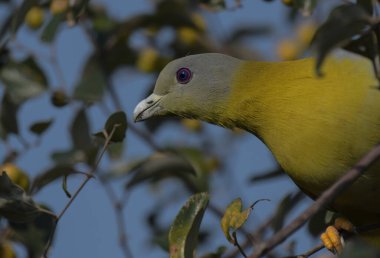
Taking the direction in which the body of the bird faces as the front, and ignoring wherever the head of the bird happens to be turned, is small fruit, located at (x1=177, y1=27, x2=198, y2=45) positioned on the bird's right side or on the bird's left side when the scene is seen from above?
on the bird's right side

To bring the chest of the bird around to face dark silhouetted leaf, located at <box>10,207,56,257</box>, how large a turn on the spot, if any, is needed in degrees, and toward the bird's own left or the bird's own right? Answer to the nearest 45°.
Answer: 0° — it already faces it

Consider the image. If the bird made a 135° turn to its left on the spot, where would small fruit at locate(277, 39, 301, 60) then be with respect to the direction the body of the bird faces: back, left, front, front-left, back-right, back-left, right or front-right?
back-left

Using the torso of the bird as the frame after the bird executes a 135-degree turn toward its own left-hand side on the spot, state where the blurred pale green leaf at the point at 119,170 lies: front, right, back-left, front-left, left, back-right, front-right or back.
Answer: back

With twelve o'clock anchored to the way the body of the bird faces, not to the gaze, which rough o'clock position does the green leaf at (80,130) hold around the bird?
The green leaf is roughly at 1 o'clock from the bird.

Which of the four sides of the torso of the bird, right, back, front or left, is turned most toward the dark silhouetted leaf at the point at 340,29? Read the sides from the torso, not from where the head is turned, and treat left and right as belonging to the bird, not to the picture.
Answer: left

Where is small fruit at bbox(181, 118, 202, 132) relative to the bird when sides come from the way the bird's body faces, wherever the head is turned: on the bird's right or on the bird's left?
on the bird's right

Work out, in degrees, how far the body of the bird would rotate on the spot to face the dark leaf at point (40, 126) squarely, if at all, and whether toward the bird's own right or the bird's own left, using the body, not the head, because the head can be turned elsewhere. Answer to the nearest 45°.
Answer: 0° — it already faces it

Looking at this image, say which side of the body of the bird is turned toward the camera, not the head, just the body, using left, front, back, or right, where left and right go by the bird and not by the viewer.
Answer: left

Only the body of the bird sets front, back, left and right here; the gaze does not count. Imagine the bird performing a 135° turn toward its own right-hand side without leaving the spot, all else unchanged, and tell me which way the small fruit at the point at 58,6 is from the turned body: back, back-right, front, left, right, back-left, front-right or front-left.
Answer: left

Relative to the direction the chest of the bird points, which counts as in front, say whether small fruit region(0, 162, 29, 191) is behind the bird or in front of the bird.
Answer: in front
